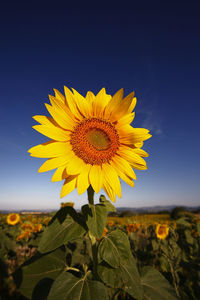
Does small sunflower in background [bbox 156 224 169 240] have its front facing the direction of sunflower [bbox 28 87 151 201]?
yes

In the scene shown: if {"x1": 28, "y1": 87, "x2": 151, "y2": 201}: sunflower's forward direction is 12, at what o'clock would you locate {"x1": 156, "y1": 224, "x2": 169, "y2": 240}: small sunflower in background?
The small sunflower in background is roughly at 7 o'clock from the sunflower.

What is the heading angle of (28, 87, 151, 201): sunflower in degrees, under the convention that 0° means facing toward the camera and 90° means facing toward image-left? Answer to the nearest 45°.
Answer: approximately 0°

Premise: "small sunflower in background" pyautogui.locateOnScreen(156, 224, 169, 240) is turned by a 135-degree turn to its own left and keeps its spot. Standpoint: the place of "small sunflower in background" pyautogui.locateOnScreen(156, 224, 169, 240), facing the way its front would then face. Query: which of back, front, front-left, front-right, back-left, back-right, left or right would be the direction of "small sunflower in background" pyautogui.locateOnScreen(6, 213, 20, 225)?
back-left

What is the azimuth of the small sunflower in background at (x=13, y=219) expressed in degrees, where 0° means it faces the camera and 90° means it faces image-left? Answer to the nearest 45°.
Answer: approximately 0°
